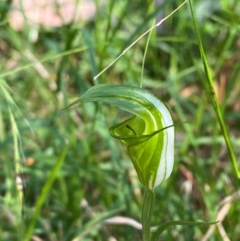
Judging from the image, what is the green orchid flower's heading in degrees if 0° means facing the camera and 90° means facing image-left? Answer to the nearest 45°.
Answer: approximately 90°
